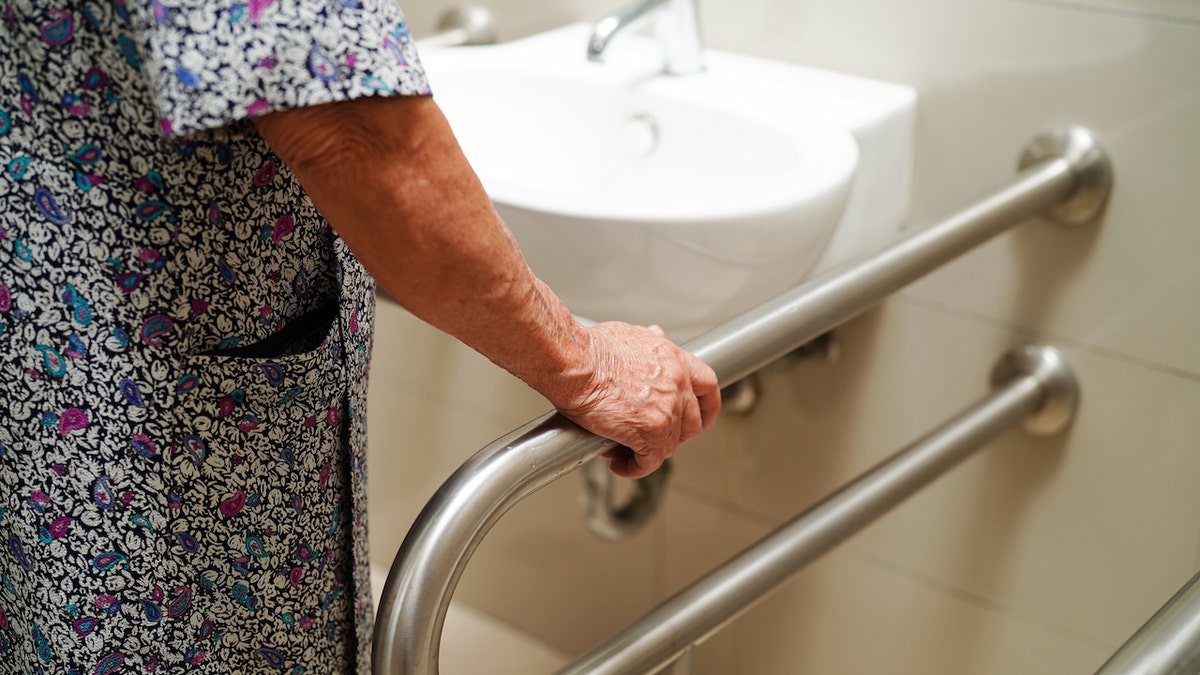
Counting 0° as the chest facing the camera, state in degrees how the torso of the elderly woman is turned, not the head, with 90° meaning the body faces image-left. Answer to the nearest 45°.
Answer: approximately 270°

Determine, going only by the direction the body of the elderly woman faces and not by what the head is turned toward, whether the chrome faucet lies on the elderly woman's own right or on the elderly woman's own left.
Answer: on the elderly woman's own left
